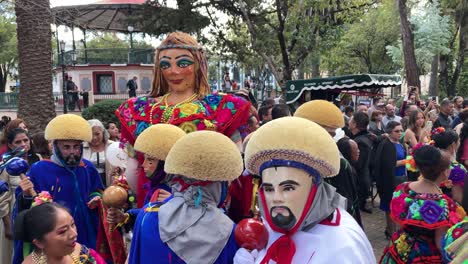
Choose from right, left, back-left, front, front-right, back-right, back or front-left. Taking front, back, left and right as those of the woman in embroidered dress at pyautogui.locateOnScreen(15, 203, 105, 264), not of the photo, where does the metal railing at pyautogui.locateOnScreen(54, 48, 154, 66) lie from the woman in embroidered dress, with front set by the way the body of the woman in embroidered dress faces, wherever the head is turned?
back-left

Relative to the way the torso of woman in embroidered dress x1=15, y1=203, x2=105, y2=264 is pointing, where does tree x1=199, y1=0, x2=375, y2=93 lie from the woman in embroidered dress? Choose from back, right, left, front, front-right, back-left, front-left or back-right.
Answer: left

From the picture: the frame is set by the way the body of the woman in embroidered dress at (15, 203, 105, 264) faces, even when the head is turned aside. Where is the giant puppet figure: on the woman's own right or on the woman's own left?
on the woman's own left

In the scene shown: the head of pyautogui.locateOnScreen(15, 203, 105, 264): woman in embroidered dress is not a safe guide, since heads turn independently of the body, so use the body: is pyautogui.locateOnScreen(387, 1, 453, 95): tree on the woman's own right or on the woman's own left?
on the woman's own left

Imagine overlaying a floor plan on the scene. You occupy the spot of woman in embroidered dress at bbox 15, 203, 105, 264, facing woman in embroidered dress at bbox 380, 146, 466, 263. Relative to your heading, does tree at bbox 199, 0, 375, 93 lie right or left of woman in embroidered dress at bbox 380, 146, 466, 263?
left

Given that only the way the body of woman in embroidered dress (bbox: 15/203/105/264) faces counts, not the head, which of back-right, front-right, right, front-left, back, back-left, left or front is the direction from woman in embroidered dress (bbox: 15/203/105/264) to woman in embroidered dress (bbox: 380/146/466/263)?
front-left

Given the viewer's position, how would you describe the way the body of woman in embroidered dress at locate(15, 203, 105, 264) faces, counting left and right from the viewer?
facing the viewer and to the right of the viewer

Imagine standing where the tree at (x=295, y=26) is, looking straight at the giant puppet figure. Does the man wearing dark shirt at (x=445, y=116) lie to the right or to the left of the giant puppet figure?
left

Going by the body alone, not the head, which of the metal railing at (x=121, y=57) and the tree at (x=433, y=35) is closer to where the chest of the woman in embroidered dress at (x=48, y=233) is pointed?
the tree

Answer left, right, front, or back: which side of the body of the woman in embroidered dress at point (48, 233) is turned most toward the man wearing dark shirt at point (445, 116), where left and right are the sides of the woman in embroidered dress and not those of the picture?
left

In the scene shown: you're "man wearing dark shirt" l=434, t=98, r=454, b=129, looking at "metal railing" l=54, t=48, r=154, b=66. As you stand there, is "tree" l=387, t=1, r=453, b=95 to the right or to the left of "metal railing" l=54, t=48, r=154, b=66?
right
